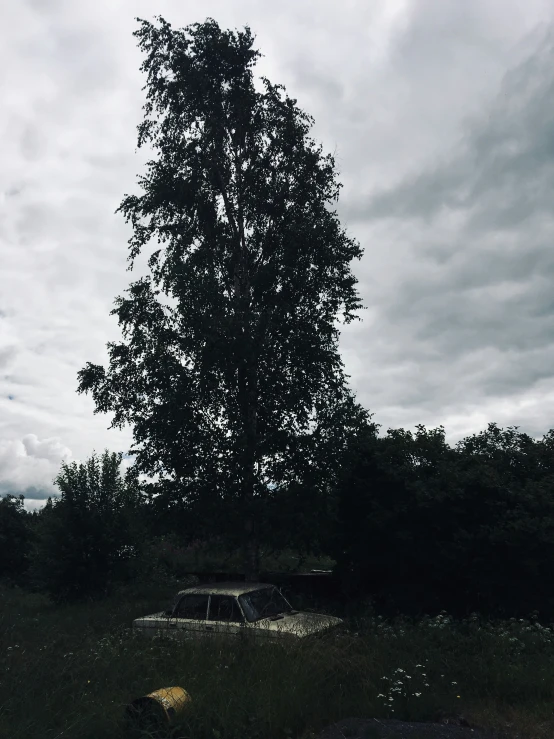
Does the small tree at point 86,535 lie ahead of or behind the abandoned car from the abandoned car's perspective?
behind

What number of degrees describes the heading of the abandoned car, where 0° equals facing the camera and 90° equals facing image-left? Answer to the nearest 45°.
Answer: approximately 315°

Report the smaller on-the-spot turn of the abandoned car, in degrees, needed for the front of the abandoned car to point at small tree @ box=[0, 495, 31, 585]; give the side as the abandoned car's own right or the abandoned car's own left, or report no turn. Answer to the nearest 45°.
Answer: approximately 180°

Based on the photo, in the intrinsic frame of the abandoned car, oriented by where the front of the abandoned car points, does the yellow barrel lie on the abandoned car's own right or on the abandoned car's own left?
on the abandoned car's own right

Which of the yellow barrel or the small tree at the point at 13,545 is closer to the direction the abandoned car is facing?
the yellow barrel
